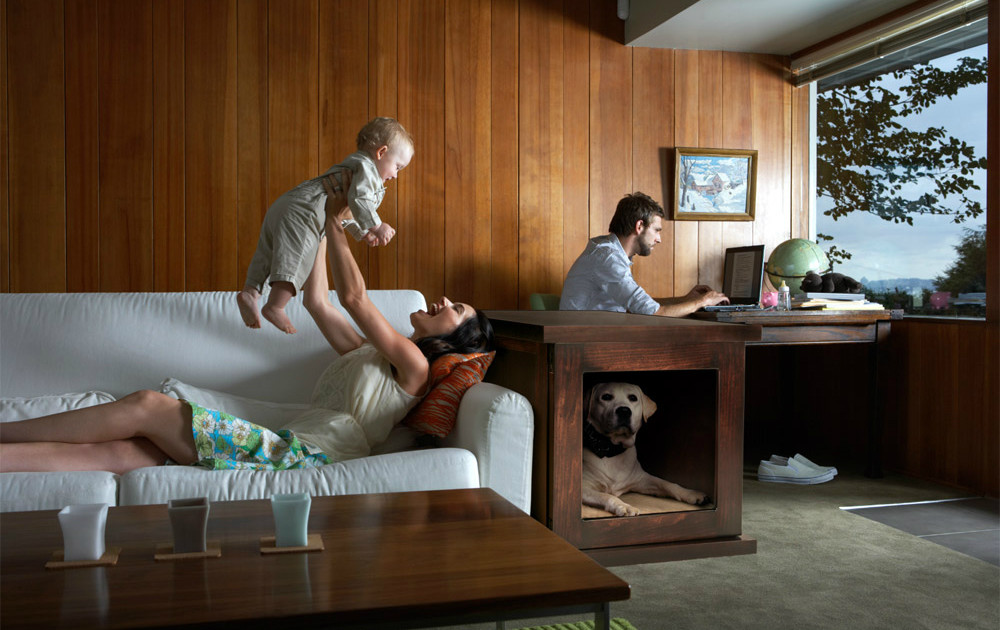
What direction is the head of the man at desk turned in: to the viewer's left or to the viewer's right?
to the viewer's right

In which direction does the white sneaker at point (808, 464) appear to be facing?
to the viewer's right

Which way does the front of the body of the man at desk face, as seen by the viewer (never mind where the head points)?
to the viewer's right

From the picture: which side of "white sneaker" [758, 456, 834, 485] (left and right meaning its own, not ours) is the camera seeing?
right

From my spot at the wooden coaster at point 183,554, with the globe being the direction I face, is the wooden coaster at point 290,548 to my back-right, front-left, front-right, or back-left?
front-right

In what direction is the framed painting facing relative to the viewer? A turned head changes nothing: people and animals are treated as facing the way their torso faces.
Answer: toward the camera

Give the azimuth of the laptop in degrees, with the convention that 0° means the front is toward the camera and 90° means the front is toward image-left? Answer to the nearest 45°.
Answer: approximately 45°

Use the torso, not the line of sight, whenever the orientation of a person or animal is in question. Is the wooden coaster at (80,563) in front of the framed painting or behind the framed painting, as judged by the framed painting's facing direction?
in front

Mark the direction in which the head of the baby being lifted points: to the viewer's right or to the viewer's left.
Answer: to the viewer's right

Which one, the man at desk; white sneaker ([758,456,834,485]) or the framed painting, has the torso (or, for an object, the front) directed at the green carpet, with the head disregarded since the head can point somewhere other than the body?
the framed painting

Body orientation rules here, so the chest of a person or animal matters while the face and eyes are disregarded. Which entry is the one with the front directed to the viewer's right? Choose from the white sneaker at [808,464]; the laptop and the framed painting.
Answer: the white sneaker

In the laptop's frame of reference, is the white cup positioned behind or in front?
in front

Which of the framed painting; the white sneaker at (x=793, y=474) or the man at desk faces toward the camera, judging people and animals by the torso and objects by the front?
the framed painting

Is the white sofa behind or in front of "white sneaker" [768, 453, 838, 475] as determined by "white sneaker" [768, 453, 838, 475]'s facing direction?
behind
